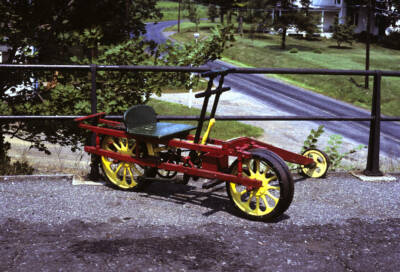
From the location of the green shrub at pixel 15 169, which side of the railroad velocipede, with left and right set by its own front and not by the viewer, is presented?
back

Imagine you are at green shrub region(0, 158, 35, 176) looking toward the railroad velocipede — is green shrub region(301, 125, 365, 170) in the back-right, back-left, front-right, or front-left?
front-left

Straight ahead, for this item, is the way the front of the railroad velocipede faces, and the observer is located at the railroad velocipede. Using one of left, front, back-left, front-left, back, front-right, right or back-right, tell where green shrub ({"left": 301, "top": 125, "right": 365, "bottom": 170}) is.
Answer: left

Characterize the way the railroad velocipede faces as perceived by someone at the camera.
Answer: facing the viewer and to the right of the viewer

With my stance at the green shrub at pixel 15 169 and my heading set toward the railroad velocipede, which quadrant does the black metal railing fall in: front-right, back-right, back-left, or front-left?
front-left
